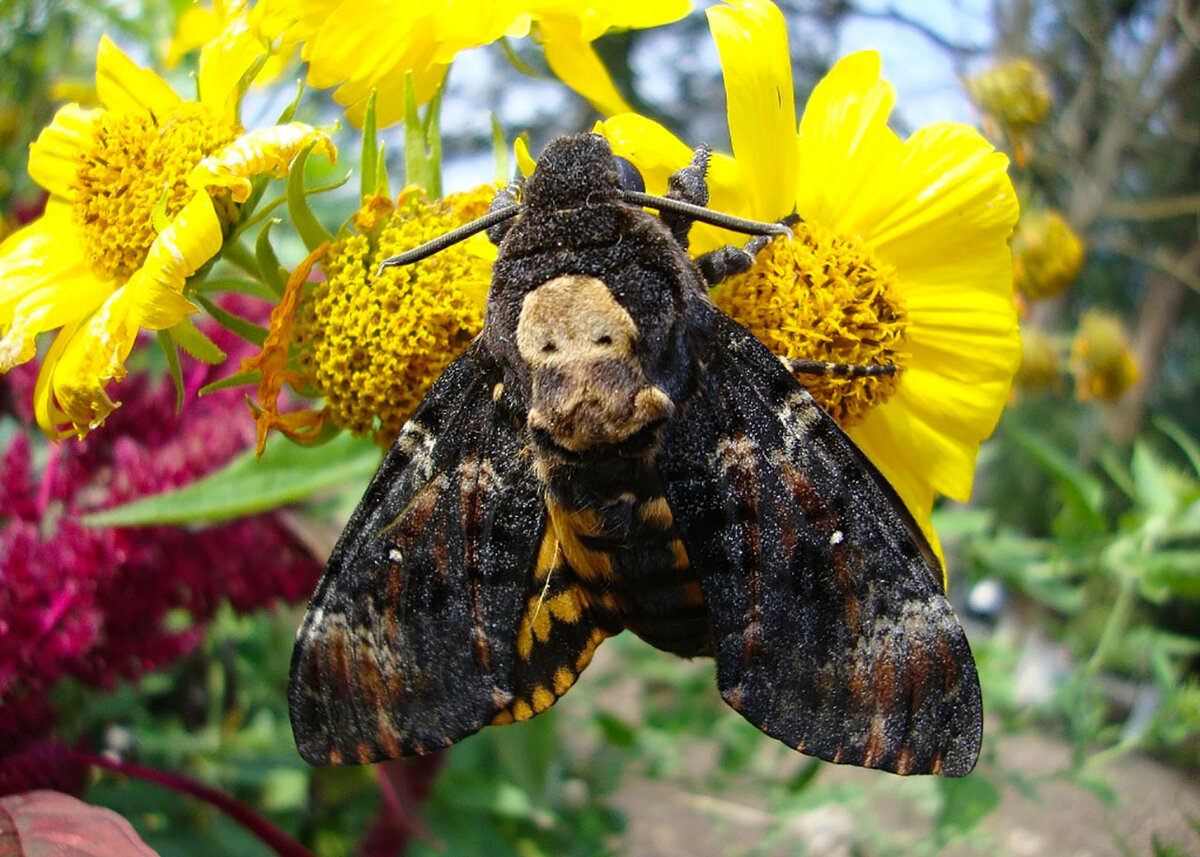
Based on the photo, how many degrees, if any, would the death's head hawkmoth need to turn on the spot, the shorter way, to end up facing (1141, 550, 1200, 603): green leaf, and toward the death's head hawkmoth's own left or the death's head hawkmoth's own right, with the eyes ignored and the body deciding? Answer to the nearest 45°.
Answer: approximately 45° to the death's head hawkmoth's own right

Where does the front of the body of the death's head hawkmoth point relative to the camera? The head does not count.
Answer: away from the camera
